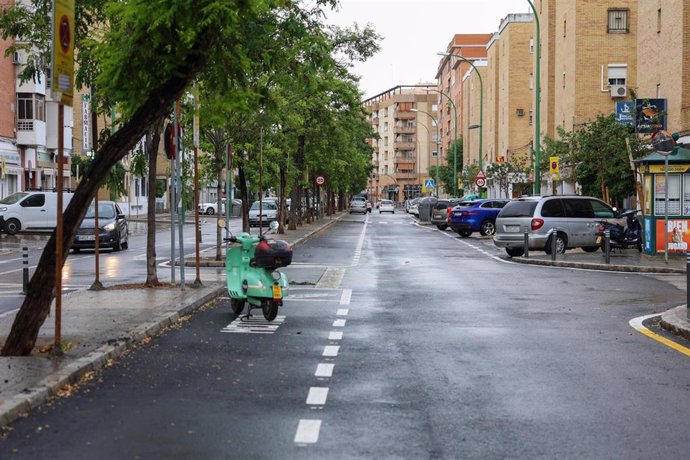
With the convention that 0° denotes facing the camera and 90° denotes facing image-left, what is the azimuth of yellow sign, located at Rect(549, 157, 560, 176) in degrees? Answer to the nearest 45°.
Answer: approximately 0°

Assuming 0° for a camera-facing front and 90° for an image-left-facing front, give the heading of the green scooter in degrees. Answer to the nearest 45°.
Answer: approximately 135°

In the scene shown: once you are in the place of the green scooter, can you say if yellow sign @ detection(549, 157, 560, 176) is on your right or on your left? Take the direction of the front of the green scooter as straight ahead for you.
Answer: on your right

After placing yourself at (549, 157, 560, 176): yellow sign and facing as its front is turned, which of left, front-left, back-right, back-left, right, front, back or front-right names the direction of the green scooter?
front

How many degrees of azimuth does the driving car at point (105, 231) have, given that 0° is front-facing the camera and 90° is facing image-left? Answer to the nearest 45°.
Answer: approximately 45°

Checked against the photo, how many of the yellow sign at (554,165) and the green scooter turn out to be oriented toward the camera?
1
